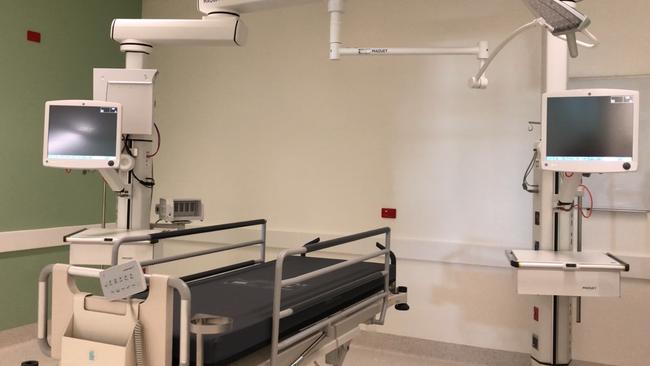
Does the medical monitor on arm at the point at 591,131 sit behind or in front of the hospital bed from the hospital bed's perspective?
behind

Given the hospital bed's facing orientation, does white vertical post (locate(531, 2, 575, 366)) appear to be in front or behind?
behind

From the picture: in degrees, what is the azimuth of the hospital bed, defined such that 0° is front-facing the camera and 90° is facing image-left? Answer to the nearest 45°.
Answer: approximately 45°

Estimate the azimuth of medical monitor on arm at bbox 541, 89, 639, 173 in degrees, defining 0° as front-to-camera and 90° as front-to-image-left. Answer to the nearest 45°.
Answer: approximately 0°
